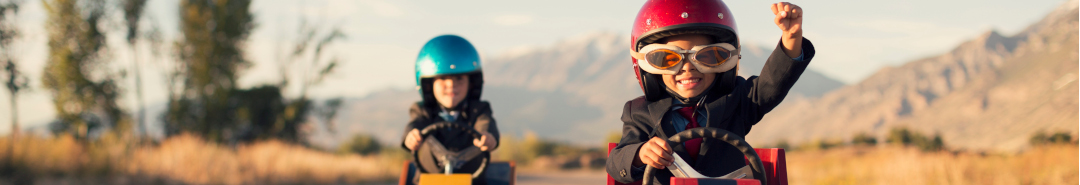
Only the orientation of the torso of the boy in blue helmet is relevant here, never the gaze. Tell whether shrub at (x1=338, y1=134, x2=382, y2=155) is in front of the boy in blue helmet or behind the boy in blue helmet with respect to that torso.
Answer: behind

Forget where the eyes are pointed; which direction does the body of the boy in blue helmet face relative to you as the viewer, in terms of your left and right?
facing the viewer

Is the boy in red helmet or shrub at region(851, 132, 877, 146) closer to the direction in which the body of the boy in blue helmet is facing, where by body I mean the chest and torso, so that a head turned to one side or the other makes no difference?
the boy in red helmet

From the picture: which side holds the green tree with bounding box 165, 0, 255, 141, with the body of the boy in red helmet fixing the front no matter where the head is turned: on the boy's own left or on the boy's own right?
on the boy's own right

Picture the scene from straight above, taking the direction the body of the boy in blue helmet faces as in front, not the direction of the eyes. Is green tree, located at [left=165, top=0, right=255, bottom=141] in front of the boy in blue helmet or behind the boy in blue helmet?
behind

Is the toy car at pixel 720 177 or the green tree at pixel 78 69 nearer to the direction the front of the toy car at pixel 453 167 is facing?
the toy car

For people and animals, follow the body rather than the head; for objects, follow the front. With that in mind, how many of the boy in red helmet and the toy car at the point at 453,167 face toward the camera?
2

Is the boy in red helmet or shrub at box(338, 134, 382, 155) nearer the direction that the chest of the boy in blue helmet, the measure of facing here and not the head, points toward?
the boy in red helmet

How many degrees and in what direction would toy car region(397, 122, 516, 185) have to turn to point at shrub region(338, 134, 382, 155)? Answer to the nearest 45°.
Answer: approximately 180°

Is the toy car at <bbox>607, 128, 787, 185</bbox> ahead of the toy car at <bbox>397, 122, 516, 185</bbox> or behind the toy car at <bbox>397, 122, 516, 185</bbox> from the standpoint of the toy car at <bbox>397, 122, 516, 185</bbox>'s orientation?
ahead

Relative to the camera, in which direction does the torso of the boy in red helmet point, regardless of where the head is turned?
toward the camera
